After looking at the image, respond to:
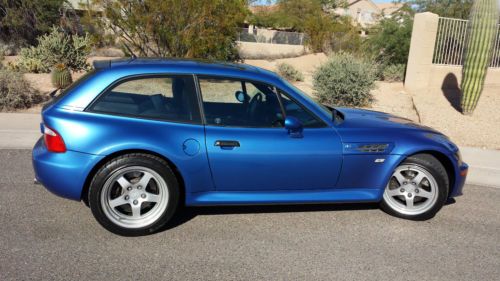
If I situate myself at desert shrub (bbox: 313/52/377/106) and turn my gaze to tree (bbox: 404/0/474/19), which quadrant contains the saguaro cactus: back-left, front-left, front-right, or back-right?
front-right

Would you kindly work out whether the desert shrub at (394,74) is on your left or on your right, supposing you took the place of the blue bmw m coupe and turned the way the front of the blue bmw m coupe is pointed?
on your left

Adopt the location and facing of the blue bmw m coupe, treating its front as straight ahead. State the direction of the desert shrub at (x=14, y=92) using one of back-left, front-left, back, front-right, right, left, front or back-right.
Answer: back-left

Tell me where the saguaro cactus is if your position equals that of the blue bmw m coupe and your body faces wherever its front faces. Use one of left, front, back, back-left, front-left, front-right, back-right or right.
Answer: front-left

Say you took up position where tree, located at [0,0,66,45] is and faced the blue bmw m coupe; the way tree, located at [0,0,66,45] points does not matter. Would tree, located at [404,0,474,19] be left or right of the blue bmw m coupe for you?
left

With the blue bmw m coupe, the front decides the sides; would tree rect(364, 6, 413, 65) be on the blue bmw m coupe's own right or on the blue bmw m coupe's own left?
on the blue bmw m coupe's own left

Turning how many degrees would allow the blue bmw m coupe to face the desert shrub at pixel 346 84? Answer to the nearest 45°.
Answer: approximately 90° to its left

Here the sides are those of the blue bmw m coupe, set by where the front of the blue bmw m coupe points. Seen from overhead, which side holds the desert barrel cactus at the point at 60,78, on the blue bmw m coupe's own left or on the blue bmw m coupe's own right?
on the blue bmw m coupe's own left

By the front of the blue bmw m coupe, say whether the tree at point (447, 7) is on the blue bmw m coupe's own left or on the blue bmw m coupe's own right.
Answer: on the blue bmw m coupe's own left

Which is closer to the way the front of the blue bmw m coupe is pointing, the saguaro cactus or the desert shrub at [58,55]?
the saguaro cactus

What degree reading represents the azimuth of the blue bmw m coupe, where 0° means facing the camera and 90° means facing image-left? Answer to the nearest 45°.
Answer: approximately 270°

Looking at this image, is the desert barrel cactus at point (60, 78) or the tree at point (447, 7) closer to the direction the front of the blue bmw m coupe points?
the tree

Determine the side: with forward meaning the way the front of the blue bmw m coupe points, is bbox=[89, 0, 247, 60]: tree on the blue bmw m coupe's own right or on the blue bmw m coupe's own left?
on the blue bmw m coupe's own left
